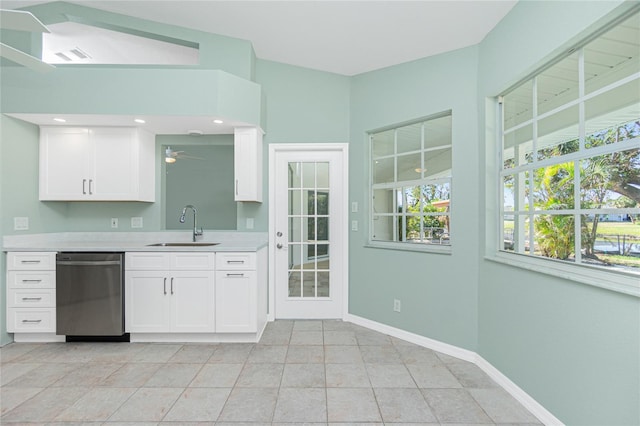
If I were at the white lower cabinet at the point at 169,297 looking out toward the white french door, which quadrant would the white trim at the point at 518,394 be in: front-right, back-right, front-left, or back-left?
front-right

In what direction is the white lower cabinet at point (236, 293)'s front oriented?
toward the camera

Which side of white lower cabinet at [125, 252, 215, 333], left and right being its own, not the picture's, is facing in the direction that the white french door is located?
left

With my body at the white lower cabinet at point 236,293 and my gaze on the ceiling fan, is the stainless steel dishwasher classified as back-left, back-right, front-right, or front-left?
front-left

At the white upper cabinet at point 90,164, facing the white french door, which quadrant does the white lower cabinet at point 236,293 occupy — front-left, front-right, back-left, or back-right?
front-right

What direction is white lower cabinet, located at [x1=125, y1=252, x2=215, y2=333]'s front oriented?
toward the camera

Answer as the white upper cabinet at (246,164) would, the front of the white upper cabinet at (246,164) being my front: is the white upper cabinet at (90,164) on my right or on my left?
on my right

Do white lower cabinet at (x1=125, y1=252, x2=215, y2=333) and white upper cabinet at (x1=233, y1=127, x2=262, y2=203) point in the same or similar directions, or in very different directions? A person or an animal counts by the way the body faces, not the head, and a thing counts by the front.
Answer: same or similar directions

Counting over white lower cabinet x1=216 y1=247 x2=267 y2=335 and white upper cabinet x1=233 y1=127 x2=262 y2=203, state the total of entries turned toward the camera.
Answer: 2

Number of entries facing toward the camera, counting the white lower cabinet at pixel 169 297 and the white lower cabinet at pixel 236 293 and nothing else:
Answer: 2

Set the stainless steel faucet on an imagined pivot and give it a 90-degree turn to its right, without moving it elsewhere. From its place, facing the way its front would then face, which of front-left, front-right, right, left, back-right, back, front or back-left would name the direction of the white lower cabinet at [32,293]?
front-left

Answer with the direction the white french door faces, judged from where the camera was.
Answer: facing the viewer

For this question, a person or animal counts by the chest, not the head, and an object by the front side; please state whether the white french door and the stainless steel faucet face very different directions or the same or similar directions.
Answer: same or similar directions
